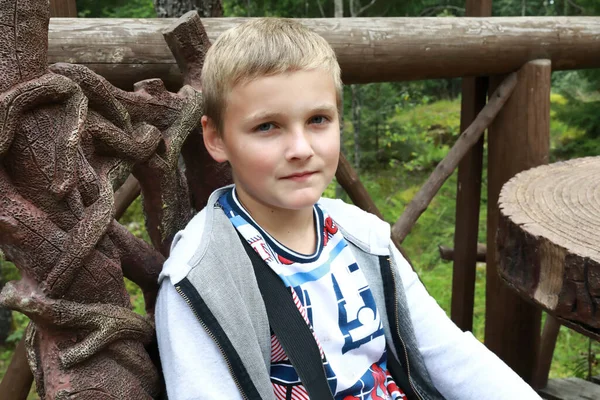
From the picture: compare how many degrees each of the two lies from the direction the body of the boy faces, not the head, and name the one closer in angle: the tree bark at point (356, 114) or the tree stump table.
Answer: the tree stump table

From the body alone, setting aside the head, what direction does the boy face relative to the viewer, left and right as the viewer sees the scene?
facing the viewer and to the right of the viewer

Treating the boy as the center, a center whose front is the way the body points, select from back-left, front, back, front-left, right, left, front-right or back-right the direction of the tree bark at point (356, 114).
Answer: back-left

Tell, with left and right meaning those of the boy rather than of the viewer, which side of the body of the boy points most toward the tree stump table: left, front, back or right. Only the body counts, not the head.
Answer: left

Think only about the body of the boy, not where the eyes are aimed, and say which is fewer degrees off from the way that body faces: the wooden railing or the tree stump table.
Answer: the tree stump table
